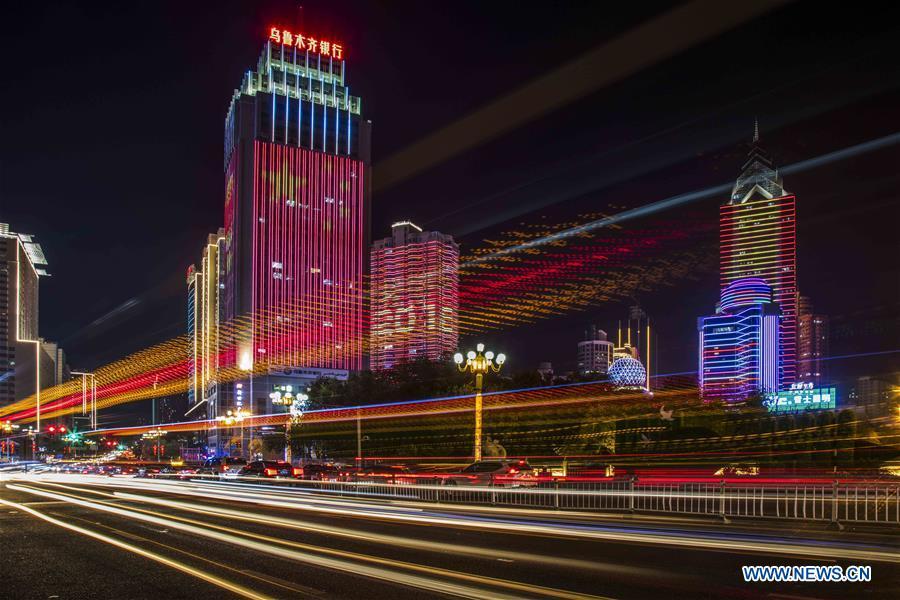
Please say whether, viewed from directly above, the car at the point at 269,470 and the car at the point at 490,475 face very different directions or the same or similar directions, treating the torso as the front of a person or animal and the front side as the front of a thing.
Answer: same or similar directions

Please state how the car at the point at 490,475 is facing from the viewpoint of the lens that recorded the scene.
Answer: facing away from the viewer and to the left of the viewer

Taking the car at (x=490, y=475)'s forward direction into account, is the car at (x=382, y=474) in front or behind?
in front

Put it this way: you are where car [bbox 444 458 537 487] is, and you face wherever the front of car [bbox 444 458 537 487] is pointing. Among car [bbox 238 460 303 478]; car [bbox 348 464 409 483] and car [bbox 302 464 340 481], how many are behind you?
0

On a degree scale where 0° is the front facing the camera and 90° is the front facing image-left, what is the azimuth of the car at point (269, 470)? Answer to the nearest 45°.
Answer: approximately 135°

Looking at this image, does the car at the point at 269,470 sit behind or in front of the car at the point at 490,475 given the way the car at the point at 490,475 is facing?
in front

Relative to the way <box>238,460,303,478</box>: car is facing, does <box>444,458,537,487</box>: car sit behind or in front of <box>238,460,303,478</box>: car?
behind

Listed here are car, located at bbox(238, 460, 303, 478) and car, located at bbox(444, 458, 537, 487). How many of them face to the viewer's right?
0
